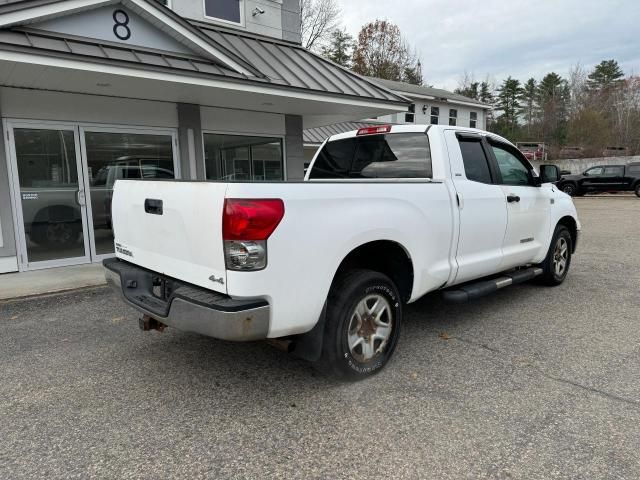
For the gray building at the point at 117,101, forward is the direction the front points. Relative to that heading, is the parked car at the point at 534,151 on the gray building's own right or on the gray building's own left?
on the gray building's own left

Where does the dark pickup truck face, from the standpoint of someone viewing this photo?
facing to the left of the viewer

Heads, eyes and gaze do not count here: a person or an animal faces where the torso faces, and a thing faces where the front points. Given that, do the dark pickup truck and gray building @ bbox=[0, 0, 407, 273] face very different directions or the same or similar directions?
very different directions

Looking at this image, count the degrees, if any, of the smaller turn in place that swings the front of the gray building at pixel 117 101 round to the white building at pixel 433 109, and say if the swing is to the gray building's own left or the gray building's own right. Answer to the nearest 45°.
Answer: approximately 90° to the gray building's own left

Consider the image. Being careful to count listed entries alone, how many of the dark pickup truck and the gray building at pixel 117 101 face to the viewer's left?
1

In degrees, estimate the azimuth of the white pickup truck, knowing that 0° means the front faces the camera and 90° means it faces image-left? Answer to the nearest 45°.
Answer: approximately 225°

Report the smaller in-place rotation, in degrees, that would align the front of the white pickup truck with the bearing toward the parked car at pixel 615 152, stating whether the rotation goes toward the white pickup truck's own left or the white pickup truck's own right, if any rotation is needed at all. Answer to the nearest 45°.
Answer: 0° — it already faces it

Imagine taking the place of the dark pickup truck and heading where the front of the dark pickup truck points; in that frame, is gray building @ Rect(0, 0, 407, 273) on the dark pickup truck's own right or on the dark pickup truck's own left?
on the dark pickup truck's own left

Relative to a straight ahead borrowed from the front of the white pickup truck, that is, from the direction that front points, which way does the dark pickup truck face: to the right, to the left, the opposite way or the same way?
to the left
